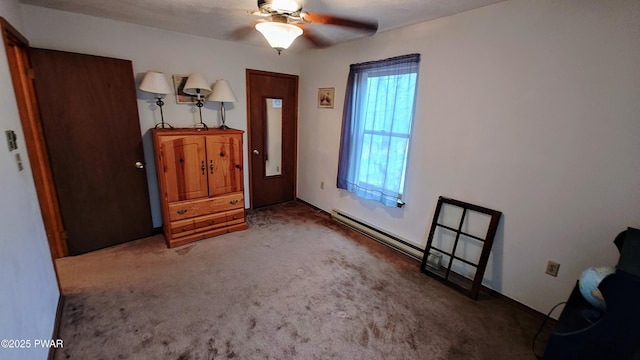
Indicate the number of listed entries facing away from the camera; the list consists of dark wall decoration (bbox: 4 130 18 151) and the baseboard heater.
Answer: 0

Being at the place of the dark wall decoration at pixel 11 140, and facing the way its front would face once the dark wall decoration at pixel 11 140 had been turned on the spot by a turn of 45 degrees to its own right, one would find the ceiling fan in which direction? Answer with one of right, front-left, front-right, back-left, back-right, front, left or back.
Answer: front-left

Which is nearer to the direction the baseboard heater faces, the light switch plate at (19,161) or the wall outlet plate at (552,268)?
the light switch plate

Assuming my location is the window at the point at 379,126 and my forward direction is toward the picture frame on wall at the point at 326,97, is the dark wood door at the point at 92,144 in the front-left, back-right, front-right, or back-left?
front-left

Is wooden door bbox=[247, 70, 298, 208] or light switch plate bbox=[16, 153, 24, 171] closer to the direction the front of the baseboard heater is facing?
the light switch plate

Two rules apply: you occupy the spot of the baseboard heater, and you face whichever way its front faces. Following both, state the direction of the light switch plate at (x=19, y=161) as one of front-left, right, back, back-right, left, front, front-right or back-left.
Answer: front

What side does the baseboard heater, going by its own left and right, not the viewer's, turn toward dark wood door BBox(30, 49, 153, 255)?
front

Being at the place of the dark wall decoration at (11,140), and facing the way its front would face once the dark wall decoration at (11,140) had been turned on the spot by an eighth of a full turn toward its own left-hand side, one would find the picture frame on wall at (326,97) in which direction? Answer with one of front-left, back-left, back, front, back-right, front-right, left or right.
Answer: front

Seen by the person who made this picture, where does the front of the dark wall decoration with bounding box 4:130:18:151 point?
facing the viewer and to the right of the viewer

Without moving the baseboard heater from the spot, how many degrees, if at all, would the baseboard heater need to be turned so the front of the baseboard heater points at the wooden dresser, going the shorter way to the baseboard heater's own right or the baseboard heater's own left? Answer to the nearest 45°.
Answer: approximately 45° to the baseboard heater's own right

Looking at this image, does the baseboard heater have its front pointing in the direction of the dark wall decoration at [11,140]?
yes

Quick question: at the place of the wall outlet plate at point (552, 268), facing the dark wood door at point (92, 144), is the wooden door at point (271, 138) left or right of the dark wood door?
right

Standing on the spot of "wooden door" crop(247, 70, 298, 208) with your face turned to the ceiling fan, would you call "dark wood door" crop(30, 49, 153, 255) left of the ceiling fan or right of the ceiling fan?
right

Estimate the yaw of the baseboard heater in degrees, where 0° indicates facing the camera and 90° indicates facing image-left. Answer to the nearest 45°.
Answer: approximately 45°
